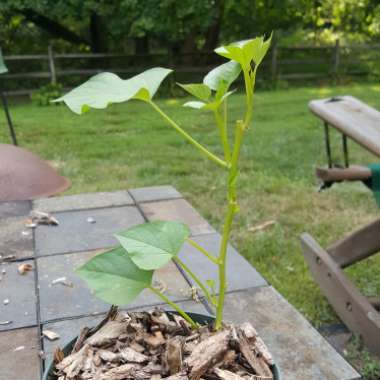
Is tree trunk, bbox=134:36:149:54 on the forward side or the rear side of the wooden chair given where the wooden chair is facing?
on the forward side

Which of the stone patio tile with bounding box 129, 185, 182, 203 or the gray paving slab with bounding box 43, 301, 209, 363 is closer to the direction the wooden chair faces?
the stone patio tile

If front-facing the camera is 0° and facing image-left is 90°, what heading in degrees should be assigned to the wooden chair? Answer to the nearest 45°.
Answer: approximately 135°

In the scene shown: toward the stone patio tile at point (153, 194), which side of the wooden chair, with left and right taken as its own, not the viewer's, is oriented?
front

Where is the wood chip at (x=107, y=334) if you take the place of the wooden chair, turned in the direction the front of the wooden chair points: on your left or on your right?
on your left

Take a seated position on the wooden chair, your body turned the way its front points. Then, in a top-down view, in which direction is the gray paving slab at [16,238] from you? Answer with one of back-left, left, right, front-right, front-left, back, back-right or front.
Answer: front-left

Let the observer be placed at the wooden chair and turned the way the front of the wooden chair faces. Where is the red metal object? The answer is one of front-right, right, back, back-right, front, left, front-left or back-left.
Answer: front-left
